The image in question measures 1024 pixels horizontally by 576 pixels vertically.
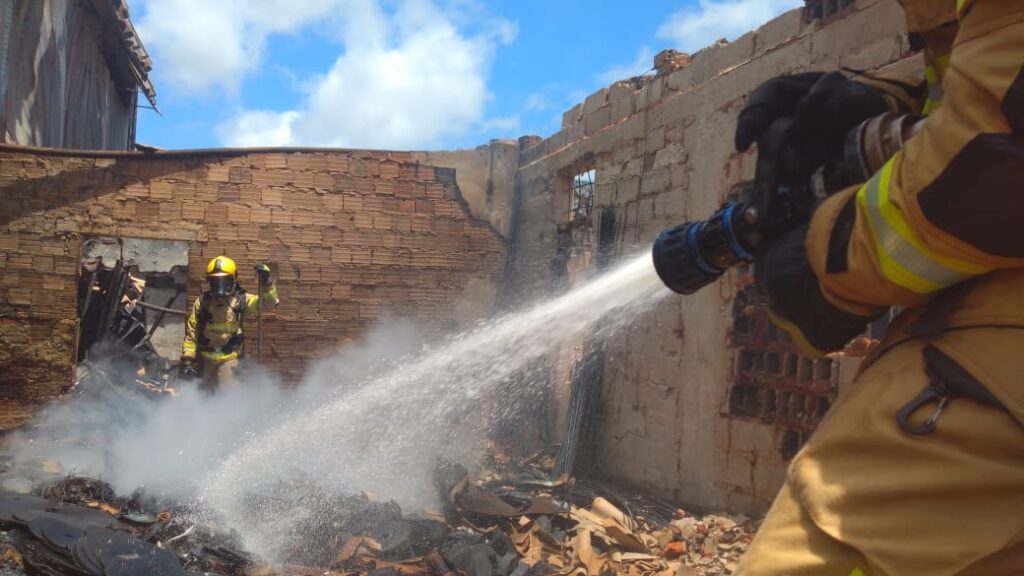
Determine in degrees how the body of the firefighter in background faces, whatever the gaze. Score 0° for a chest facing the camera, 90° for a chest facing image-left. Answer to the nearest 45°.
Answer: approximately 0°
